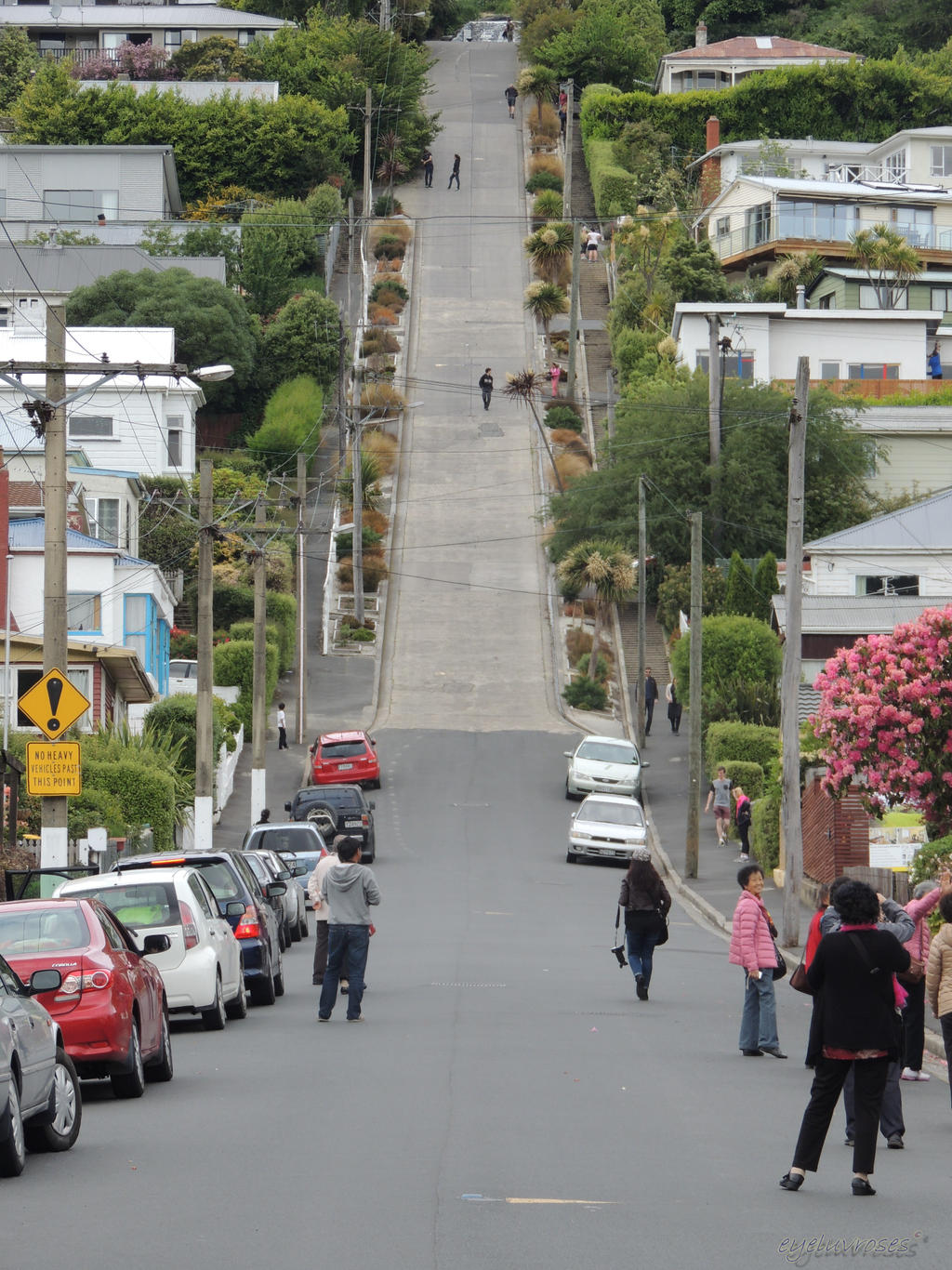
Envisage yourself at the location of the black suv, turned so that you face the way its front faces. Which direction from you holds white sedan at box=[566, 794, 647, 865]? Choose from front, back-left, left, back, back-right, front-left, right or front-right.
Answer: right

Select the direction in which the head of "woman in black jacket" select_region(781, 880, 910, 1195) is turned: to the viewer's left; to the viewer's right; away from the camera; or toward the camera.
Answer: away from the camera

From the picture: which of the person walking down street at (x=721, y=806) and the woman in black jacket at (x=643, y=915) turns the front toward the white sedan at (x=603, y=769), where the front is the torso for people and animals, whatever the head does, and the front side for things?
the woman in black jacket

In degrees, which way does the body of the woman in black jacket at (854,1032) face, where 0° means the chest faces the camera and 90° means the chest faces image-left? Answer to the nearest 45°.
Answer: approximately 180°

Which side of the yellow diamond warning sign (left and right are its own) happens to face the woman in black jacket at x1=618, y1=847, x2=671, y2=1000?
left

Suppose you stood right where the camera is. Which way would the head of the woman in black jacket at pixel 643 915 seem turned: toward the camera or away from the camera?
away from the camera

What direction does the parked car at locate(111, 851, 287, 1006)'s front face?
away from the camera

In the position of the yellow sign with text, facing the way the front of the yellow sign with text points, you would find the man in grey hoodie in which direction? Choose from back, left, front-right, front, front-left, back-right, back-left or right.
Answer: front-left

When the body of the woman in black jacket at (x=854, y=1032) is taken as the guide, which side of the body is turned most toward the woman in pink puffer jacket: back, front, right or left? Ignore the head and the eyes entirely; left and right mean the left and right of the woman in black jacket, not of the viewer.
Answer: front

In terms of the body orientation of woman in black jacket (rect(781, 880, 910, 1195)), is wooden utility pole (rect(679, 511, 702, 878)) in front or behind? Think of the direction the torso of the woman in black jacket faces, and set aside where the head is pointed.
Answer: in front

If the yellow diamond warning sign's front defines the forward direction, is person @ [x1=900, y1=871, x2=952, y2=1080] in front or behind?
in front

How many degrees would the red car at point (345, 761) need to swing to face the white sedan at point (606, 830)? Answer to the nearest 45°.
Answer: approximately 135° to its right

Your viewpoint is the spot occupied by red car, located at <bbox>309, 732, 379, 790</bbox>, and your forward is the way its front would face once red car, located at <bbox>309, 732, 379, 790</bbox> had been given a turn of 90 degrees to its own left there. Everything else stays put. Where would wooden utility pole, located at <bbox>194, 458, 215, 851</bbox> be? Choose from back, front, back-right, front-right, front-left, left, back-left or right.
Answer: left

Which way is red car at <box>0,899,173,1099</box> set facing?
away from the camera

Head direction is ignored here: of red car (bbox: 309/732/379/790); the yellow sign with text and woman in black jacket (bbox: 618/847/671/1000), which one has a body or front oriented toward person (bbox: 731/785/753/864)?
the woman in black jacket

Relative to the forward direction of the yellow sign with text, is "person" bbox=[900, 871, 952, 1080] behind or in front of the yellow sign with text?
in front

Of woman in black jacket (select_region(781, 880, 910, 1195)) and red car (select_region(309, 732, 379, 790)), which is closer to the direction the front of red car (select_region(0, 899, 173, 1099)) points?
the red car
